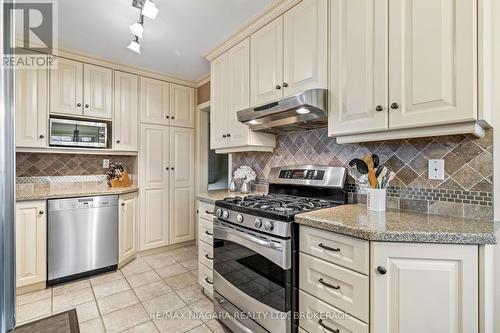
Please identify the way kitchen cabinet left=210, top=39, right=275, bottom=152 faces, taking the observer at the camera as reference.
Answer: facing the viewer and to the left of the viewer

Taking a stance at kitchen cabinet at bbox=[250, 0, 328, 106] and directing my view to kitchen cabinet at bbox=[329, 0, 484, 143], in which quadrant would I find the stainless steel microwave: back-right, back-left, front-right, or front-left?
back-right

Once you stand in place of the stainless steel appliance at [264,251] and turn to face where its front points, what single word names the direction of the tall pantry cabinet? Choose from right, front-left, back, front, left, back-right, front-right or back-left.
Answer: right

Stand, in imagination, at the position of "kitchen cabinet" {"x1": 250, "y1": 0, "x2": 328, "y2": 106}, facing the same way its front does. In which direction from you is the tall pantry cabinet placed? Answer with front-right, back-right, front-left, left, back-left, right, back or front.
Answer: right

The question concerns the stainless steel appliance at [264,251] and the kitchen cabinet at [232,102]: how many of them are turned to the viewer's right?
0

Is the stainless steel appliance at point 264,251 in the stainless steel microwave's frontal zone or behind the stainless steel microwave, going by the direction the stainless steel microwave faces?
frontal zone

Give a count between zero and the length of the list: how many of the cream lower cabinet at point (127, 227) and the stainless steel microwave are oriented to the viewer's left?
0

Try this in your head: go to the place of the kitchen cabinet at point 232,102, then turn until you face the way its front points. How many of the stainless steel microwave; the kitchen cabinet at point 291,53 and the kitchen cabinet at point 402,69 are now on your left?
2

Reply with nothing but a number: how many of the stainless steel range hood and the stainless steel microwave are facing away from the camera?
0

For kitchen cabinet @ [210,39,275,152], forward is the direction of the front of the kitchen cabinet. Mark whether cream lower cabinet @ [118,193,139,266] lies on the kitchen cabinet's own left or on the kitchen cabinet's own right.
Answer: on the kitchen cabinet's own right
